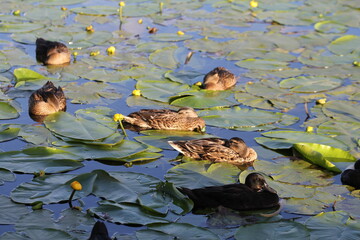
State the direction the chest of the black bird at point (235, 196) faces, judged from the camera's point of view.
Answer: to the viewer's right

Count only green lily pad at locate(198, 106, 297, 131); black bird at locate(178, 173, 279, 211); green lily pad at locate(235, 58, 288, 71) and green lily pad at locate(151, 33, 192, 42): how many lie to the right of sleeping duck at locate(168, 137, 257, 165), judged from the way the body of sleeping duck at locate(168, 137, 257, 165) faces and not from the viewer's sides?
1

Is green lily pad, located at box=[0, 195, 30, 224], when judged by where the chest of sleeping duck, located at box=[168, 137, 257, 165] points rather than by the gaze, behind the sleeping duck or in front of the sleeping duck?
behind

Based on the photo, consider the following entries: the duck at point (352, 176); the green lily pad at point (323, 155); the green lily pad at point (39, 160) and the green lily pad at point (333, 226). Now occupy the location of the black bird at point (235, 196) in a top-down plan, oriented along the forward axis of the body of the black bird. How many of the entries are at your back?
1

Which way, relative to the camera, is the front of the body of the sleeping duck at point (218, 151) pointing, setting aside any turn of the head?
to the viewer's right

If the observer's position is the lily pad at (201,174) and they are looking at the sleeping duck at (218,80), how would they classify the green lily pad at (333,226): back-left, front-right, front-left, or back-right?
back-right

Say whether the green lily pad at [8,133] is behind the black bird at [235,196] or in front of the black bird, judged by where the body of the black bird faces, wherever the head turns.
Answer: behind

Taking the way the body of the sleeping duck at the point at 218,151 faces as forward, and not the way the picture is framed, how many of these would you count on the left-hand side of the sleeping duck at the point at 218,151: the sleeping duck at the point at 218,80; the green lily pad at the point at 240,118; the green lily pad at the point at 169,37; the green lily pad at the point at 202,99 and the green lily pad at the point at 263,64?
5

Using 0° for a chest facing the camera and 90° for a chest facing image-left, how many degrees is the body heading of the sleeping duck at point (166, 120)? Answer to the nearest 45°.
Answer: approximately 270°

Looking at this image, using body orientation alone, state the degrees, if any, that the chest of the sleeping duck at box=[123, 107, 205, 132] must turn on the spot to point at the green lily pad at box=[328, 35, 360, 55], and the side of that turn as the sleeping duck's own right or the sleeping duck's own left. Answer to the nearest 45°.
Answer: approximately 45° to the sleeping duck's own left
